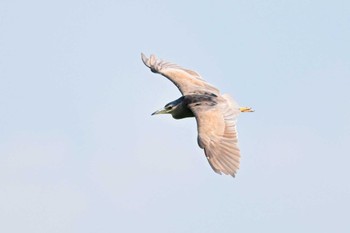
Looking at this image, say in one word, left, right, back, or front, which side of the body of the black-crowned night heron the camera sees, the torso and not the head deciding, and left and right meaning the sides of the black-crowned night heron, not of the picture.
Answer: left
